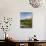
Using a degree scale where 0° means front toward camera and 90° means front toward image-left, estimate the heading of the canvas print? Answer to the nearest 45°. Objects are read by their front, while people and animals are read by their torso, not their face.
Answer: approximately 0°
